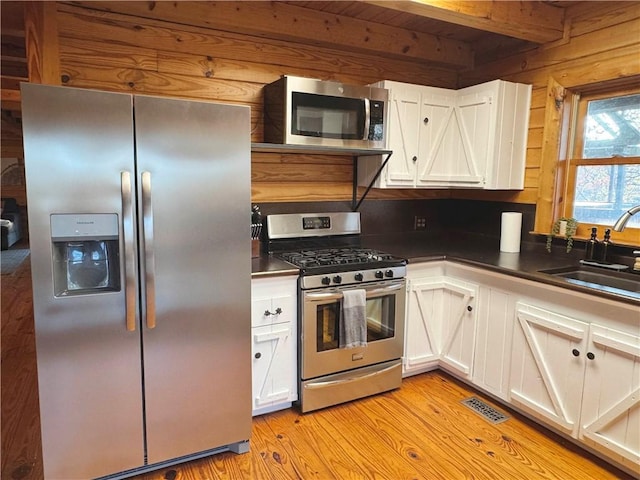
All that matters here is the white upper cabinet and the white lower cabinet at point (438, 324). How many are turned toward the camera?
2

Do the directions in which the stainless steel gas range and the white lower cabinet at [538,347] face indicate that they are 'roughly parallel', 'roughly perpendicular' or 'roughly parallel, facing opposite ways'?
roughly perpendicular

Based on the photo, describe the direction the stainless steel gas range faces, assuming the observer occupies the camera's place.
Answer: facing the viewer and to the right of the viewer

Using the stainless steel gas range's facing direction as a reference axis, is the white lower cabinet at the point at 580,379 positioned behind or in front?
in front

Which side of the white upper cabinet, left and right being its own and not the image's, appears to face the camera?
front

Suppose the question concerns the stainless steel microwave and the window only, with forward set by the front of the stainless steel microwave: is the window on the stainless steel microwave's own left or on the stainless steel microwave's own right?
on the stainless steel microwave's own left

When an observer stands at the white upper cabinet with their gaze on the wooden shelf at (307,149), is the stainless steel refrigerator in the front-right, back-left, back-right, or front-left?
front-left

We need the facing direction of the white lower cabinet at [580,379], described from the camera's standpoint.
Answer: facing the viewer and to the left of the viewer

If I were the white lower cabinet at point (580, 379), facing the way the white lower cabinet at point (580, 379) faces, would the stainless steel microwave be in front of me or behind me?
in front

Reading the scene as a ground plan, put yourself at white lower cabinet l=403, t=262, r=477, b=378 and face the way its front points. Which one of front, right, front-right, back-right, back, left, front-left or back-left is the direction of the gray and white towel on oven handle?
front-right

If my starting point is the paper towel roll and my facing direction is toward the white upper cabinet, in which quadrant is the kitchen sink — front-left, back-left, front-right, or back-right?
back-left

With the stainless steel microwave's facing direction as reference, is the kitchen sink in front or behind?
in front

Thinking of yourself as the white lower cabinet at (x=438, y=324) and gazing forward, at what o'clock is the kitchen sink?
The kitchen sink is roughly at 9 o'clock from the white lower cabinet.

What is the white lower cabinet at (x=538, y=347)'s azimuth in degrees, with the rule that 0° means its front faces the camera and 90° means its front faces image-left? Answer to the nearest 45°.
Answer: approximately 45°

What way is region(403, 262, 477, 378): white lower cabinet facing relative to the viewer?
toward the camera
